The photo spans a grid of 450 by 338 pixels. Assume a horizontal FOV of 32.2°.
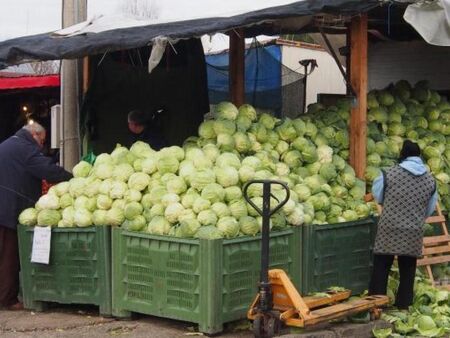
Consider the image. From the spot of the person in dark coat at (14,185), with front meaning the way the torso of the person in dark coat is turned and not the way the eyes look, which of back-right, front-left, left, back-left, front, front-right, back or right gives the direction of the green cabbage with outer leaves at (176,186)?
front-right

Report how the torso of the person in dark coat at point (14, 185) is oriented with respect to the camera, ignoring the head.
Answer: to the viewer's right

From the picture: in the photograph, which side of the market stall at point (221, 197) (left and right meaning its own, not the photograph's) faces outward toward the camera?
front

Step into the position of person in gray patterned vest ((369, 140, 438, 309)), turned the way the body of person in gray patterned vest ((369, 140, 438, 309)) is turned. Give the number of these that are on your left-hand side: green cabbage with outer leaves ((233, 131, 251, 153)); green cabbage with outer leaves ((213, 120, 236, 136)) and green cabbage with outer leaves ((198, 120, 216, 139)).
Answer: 3

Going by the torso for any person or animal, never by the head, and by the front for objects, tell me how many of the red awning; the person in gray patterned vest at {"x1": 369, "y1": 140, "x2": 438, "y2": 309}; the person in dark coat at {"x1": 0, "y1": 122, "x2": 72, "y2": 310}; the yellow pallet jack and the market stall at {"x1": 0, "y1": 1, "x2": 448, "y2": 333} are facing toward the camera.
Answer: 2

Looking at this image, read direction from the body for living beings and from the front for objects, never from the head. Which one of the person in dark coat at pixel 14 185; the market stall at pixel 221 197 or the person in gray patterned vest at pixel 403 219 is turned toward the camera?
the market stall

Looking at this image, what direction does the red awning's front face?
toward the camera

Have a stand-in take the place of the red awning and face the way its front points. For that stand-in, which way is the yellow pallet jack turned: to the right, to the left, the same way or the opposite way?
to the left

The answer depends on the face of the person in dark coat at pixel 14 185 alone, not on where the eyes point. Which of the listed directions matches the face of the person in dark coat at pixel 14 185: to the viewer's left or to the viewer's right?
to the viewer's right

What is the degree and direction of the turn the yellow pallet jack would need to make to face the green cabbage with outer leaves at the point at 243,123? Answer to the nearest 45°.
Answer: approximately 45° to its left

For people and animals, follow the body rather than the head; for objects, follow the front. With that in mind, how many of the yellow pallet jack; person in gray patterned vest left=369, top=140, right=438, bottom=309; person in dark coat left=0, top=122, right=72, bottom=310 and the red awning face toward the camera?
1

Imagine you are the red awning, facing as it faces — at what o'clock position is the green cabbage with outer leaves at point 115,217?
The green cabbage with outer leaves is roughly at 12 o'clock from the red awning.

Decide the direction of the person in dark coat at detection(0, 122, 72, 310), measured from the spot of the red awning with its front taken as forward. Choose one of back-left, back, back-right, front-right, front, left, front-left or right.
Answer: front

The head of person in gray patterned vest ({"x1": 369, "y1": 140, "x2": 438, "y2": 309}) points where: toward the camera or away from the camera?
away from the camera

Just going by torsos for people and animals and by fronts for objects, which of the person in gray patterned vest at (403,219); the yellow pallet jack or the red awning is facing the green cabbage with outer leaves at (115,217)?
the red awning

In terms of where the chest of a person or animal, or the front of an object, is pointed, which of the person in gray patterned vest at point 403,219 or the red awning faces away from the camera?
the person in gray patterned vest

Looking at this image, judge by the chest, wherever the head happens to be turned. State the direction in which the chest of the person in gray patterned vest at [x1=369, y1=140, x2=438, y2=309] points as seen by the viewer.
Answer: away from the camera

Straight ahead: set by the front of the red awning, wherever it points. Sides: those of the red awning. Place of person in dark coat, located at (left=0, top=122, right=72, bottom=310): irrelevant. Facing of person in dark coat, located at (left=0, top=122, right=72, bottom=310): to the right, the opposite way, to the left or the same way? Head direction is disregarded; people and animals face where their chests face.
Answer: to the left
